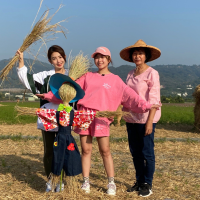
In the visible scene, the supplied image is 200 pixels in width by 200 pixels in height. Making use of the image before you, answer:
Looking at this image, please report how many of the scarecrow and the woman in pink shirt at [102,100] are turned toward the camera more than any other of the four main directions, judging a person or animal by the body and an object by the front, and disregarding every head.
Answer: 2

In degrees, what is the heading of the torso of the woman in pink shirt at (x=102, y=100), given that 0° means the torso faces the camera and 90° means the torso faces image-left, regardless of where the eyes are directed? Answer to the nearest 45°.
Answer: approximately 0°

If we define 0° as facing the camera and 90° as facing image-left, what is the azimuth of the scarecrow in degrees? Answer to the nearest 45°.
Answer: approximately 0°
